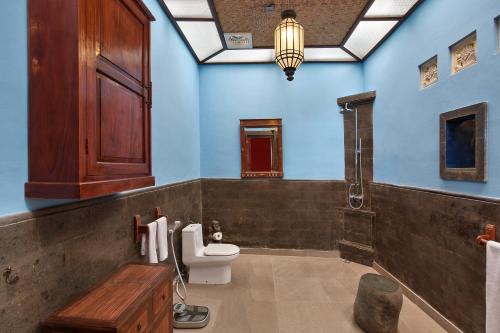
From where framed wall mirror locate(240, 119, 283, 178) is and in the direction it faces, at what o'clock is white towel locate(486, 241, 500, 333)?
The white towel is roughly at 11 o'clock from the framed wall mirror.

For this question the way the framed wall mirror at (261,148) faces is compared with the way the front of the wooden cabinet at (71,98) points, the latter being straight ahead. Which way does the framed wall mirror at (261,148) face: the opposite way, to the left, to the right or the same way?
to the right

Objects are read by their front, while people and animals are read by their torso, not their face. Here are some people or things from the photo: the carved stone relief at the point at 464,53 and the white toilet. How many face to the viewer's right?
1

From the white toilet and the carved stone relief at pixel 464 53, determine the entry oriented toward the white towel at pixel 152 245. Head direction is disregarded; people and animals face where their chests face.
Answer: the carved stone relief

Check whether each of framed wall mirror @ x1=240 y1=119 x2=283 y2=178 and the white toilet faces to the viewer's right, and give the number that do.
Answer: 1

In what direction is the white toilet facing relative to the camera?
to the viewer's right

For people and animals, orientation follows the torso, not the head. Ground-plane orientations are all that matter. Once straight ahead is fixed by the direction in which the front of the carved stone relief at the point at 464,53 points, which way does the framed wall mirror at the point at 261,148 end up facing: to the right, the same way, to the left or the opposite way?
to the left
